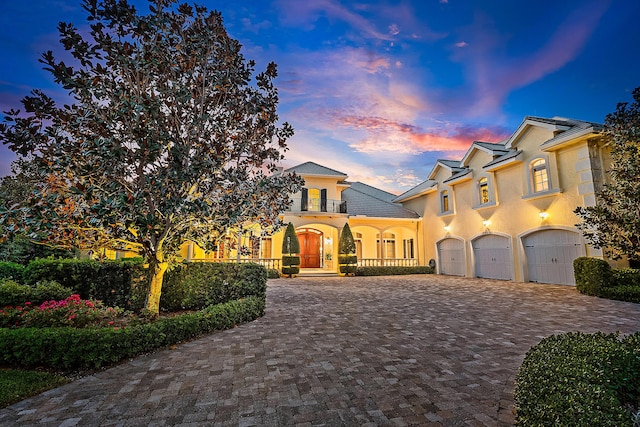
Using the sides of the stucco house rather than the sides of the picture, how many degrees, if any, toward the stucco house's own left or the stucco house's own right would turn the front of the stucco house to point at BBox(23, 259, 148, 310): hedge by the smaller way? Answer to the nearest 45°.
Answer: approximately 45° to the stucco house's own right

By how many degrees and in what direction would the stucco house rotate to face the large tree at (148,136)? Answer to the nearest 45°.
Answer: approximately 45° to its right

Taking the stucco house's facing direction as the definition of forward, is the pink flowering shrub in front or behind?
in front

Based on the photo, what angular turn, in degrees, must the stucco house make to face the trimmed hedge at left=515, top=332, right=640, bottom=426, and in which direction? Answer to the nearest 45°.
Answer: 0° — it already faces it

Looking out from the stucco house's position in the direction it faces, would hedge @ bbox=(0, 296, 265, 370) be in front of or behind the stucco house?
in front

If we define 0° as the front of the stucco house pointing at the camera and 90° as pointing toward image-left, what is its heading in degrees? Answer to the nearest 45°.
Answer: approximately 0°
